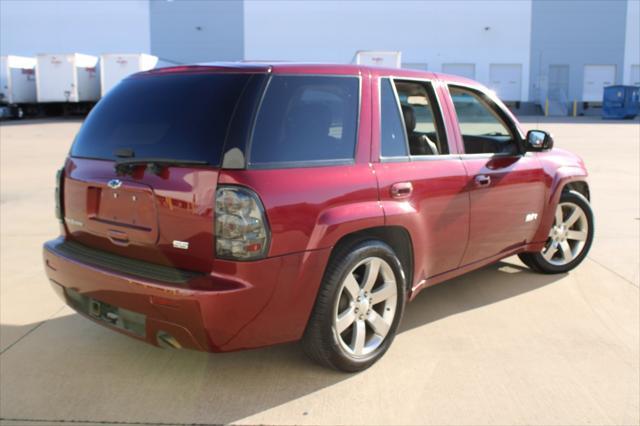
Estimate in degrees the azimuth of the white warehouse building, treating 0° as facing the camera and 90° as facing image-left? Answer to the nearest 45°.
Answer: approximately 0°

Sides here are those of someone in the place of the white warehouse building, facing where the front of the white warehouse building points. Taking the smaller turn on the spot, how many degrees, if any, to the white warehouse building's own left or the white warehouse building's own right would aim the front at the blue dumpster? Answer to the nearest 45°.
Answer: approximately 45° to the white warehouse building's own left

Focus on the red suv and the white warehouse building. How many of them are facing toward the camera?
1

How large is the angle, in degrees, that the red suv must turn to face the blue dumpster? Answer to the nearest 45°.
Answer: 0° — it already faces it

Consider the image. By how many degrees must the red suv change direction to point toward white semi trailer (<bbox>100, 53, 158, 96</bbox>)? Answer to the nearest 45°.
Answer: approximately 45° to its left

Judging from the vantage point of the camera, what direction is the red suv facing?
facing away from the viewer and to the right of the viewer

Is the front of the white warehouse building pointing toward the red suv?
yes
